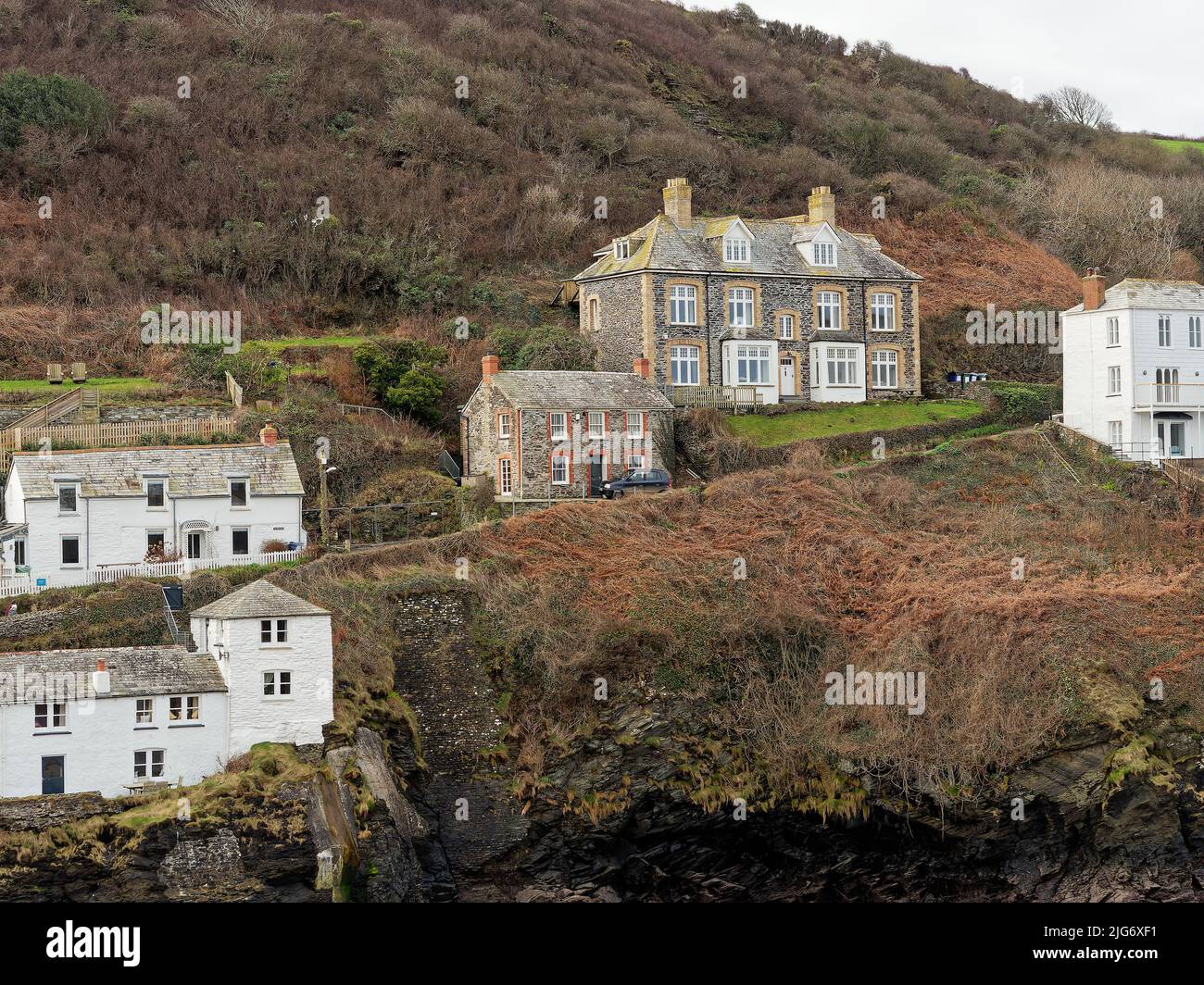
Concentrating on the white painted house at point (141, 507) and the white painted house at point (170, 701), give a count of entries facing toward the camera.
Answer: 2

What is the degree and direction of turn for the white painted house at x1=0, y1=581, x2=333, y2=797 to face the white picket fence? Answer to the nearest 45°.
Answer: approximately 180°

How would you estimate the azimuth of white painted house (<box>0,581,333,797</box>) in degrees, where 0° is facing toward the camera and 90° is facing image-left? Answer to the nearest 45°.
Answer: approximately 0°

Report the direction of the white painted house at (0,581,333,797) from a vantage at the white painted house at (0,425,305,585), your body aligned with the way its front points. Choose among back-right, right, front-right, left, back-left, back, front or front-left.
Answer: front

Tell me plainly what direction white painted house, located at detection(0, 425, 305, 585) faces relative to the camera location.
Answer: facing the viewer

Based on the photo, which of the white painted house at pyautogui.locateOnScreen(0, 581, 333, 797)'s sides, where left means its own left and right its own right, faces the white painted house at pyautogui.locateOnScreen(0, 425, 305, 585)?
back
